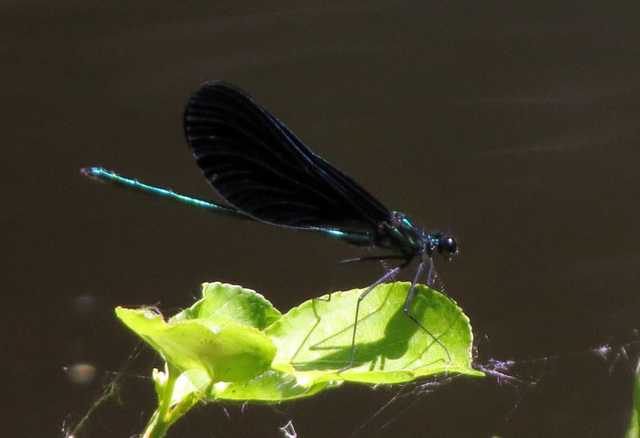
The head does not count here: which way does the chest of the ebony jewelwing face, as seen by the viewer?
to the viewer's right

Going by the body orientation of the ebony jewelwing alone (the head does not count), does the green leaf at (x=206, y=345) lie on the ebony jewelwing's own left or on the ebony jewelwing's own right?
on the ebony jewelwing's own right
